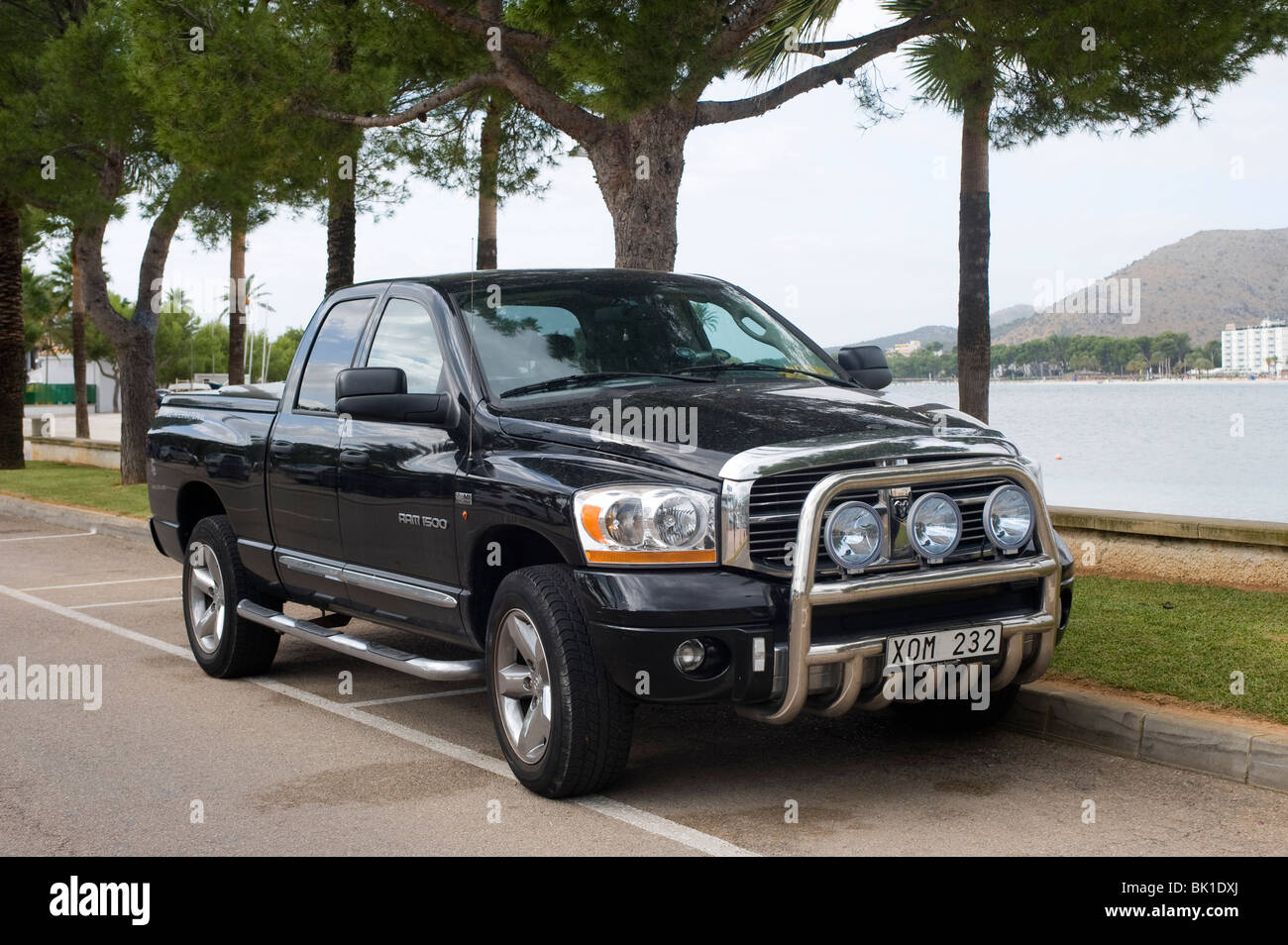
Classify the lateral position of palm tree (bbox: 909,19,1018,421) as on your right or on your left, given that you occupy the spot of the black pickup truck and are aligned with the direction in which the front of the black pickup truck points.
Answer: on your left

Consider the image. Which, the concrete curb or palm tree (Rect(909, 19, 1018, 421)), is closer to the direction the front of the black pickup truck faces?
the concrete curb

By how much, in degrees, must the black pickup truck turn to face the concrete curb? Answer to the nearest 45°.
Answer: approximately 45° to its left

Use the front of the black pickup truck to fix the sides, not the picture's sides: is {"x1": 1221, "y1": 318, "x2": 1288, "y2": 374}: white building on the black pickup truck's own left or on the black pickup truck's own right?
on the black pickup truck's own left

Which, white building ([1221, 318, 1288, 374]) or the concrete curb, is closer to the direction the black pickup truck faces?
the concrete curb

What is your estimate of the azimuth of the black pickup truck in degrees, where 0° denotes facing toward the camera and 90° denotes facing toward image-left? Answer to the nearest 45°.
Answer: approximately 315°
